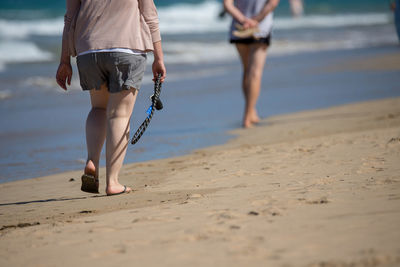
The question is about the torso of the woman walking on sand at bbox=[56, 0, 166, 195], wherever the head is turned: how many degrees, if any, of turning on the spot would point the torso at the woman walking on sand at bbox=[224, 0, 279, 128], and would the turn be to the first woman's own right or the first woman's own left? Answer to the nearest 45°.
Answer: approximately 45° to the first woman's own right

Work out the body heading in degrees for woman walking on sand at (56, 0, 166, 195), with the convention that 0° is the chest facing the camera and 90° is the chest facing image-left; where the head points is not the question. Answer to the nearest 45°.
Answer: approximately 180°

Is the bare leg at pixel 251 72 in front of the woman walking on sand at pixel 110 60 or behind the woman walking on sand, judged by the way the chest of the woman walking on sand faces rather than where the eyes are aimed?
in front
